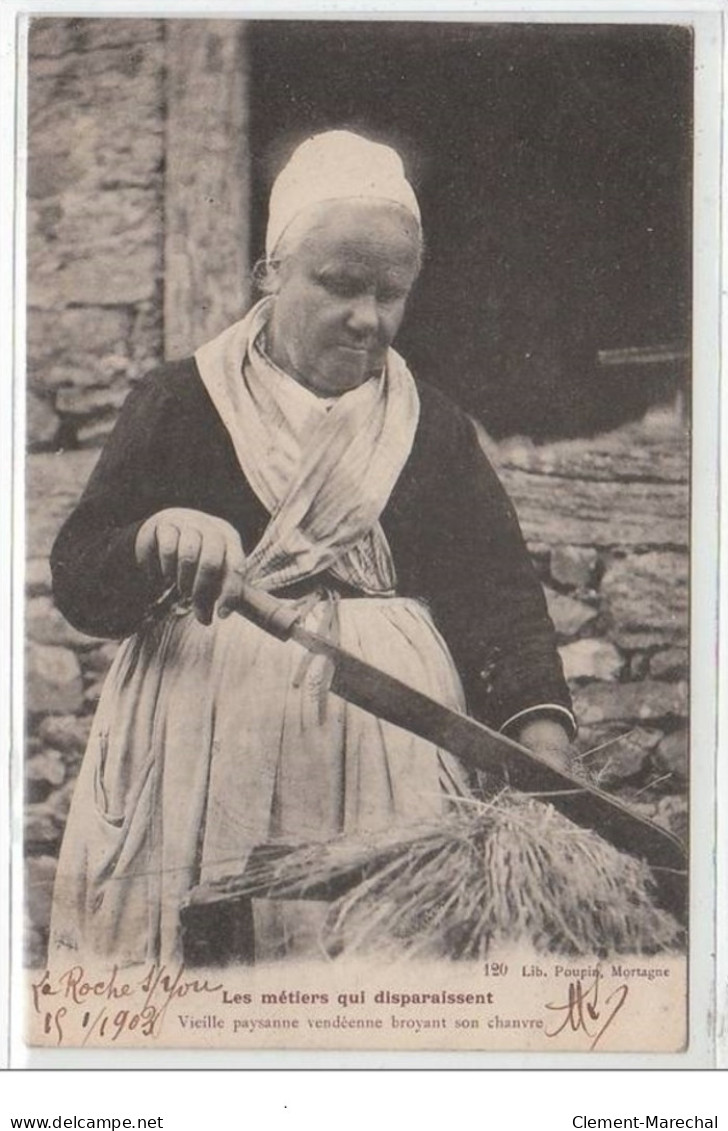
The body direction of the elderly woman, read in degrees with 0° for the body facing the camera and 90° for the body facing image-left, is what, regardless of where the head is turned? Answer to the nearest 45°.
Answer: approximately 315°
